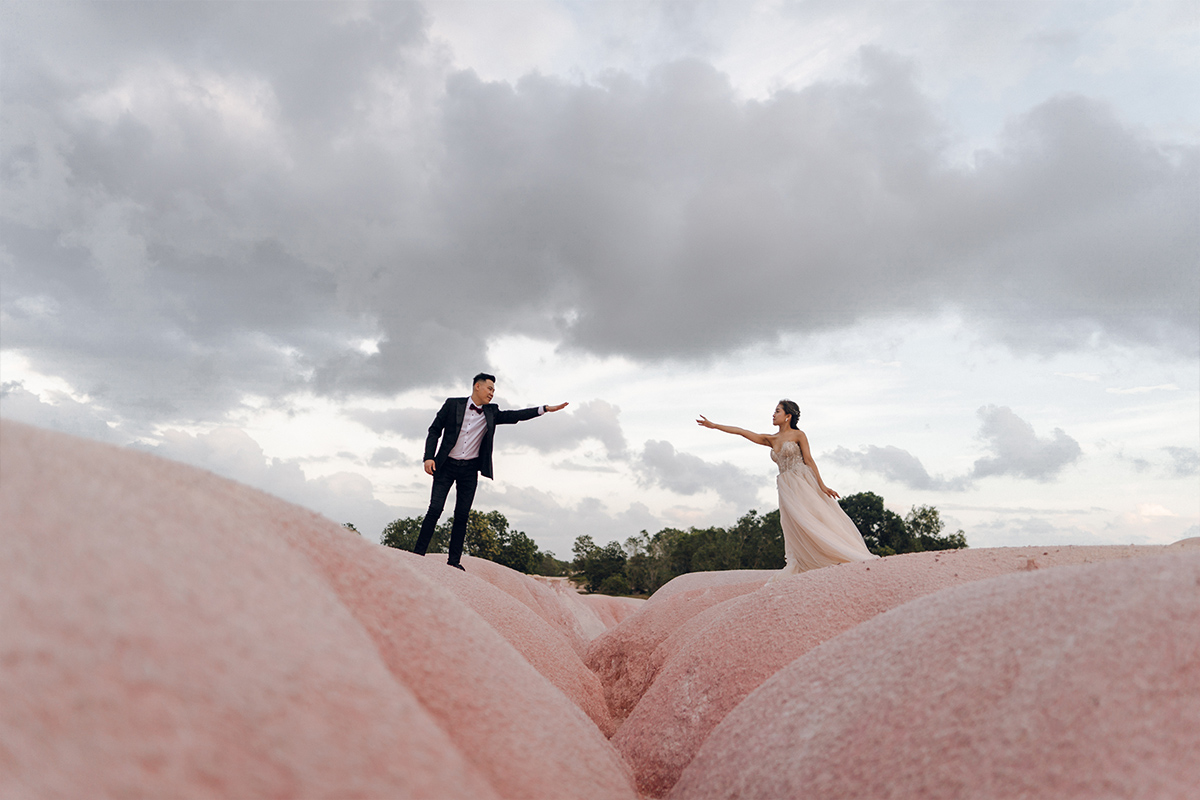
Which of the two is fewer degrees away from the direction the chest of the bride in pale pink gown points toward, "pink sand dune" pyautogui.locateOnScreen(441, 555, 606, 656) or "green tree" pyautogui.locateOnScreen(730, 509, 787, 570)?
the pink sand dune

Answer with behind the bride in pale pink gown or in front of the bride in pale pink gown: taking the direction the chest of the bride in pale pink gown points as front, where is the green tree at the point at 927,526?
behind

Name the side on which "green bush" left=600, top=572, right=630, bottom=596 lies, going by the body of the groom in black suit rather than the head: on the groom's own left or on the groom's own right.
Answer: on the groom's own left

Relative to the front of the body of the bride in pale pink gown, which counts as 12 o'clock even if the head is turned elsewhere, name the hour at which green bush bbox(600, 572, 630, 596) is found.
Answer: The green bush is roughly at 4 o'clock from the bride in pale pink gown.

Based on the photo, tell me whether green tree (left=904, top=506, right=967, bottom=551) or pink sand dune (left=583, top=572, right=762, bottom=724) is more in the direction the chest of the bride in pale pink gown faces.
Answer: the pink sand dune

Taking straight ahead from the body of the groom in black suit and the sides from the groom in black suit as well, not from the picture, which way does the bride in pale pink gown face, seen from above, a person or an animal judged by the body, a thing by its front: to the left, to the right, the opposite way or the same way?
to the right

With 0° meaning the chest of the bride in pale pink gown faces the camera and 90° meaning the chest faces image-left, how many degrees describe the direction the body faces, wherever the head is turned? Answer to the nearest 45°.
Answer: approximately 45°

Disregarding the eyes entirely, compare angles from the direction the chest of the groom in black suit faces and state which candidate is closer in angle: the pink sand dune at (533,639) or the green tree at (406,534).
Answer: the pink sand dune

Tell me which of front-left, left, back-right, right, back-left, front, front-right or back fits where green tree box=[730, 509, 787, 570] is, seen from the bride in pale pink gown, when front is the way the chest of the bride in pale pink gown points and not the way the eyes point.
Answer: back-right

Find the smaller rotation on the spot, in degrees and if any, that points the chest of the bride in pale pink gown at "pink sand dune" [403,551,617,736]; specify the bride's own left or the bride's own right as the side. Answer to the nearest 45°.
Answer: approximately 45° to the bride's own left

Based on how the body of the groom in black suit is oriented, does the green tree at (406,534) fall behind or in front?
behind

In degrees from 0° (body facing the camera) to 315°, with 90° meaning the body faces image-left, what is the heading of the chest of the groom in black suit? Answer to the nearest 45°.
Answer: approximately 315°

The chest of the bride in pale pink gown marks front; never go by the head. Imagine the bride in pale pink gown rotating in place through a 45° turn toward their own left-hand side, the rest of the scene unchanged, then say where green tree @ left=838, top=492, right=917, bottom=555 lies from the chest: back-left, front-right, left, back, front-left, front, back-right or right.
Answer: back
